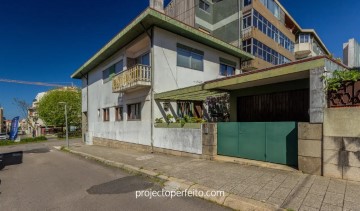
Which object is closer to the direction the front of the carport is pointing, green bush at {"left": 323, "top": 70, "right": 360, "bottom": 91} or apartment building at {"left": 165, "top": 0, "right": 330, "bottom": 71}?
the green bush

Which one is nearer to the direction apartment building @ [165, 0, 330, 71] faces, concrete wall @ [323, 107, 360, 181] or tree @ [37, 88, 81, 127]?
the concrete wall

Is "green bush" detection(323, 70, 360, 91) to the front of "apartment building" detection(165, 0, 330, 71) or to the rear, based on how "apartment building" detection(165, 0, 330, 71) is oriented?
to the front

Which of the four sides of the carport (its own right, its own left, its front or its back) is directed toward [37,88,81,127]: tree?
right

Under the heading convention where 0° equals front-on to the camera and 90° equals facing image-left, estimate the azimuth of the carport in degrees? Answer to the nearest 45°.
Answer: approximately 45°

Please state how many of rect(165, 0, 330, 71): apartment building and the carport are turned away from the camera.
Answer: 0

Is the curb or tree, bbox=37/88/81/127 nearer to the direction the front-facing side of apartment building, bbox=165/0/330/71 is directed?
the curb

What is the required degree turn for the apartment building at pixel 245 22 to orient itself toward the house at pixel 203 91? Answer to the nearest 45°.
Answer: approximately 45° to its right

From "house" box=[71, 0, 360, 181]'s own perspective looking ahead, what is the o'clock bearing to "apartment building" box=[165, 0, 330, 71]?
The apartment building is roughly at 5 o'clock from the house.

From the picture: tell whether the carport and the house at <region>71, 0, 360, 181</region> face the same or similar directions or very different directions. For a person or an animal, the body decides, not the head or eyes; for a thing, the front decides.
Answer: same or similar directions

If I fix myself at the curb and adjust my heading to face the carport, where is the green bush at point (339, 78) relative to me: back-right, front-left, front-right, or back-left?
front-right
